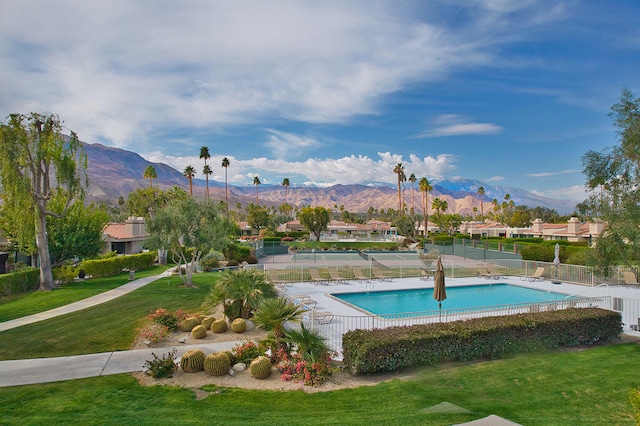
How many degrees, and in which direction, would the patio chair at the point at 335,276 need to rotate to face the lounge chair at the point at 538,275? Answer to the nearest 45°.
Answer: approximately 45° to its left

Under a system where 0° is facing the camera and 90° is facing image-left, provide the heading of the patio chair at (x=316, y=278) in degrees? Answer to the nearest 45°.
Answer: approximately 315°

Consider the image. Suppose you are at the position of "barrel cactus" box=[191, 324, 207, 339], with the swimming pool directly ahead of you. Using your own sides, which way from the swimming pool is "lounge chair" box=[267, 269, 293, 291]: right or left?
left

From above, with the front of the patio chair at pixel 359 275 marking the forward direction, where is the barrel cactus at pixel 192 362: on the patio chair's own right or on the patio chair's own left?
on the patio chair's own right

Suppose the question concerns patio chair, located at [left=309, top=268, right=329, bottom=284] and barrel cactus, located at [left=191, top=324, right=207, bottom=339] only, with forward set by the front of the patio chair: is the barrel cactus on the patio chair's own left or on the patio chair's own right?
on the patio chair's own right

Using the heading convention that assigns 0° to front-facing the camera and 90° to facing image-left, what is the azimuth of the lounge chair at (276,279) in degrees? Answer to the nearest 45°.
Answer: approximately 315°
